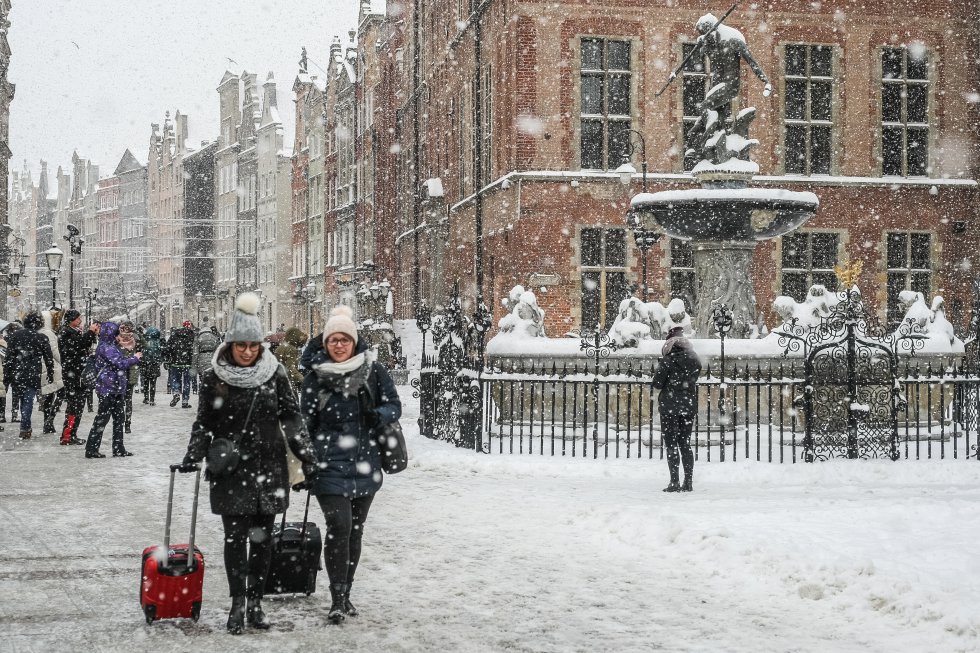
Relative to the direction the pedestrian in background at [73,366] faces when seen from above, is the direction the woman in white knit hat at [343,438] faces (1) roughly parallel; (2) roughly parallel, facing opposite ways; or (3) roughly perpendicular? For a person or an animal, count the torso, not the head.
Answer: roughly perpendicular

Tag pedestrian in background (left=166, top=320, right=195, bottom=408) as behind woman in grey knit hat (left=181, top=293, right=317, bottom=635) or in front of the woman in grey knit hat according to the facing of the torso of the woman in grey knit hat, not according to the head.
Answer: behind

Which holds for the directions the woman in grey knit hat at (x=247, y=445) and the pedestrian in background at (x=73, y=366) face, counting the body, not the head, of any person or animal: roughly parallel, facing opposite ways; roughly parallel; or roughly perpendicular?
roughly perpendicular

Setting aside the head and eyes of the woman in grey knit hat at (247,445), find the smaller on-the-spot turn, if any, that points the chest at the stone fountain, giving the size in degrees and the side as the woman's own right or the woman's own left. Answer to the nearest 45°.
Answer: approximately 135° to the woman's own left

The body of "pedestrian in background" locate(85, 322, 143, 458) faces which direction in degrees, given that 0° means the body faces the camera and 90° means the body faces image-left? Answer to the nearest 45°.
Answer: approximately 270°

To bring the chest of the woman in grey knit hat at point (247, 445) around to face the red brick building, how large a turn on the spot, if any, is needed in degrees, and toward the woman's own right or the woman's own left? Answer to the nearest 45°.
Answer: approximately 135° to the woman's own left

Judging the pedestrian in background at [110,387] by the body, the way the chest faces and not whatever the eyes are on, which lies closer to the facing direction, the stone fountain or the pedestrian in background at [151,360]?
the stone fountain

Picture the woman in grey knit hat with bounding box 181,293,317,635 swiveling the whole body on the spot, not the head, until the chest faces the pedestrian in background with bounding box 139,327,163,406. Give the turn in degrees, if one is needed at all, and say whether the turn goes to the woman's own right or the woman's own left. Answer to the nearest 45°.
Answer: approximately 180°

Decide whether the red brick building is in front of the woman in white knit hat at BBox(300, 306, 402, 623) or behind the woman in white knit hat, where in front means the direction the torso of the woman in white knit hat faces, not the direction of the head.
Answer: behind
